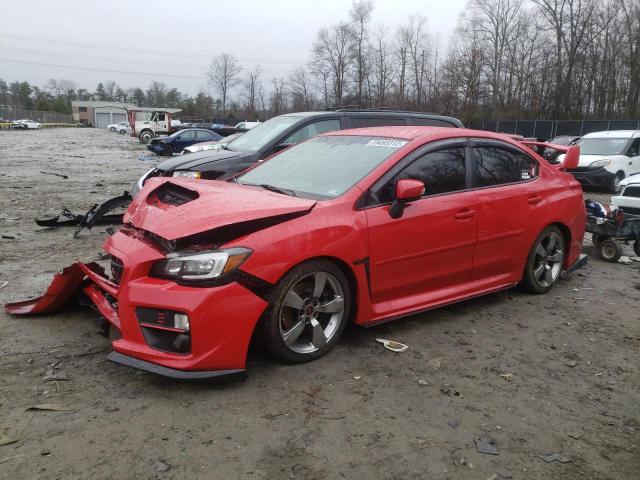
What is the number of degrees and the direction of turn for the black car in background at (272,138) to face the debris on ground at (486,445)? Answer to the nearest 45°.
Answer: approximately 45° to its left

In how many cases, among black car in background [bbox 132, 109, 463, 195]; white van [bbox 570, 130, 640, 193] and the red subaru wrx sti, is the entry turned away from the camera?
0

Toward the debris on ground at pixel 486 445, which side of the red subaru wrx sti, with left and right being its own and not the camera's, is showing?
left

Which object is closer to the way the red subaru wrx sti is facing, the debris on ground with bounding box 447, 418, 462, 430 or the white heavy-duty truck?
the debris on ground

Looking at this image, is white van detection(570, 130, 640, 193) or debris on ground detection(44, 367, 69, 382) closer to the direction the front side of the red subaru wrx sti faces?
the debris on ground

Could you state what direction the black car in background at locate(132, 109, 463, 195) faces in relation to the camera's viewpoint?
facing the viewer and to the left of the viewer

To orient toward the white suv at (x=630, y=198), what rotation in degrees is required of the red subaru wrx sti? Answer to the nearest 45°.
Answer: approximately 180°

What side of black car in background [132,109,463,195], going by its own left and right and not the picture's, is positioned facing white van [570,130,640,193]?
back

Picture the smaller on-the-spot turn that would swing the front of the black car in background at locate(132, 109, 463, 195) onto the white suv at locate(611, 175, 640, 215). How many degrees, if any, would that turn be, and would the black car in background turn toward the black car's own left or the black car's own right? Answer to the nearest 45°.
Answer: approximately 135° to the black car's own left

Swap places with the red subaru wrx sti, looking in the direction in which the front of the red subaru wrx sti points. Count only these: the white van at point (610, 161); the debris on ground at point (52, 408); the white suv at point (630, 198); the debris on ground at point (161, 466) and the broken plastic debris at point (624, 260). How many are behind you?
3

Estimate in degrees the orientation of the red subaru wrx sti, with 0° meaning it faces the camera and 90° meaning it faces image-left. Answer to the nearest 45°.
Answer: approximately 45°

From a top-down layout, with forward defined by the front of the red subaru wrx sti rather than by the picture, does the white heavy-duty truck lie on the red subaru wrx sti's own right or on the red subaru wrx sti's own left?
on the red subaru wrx sti's own right

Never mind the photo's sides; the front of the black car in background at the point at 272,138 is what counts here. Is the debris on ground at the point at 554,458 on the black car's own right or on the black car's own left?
on the black car's own left

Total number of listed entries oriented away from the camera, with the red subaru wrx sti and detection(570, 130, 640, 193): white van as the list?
0
